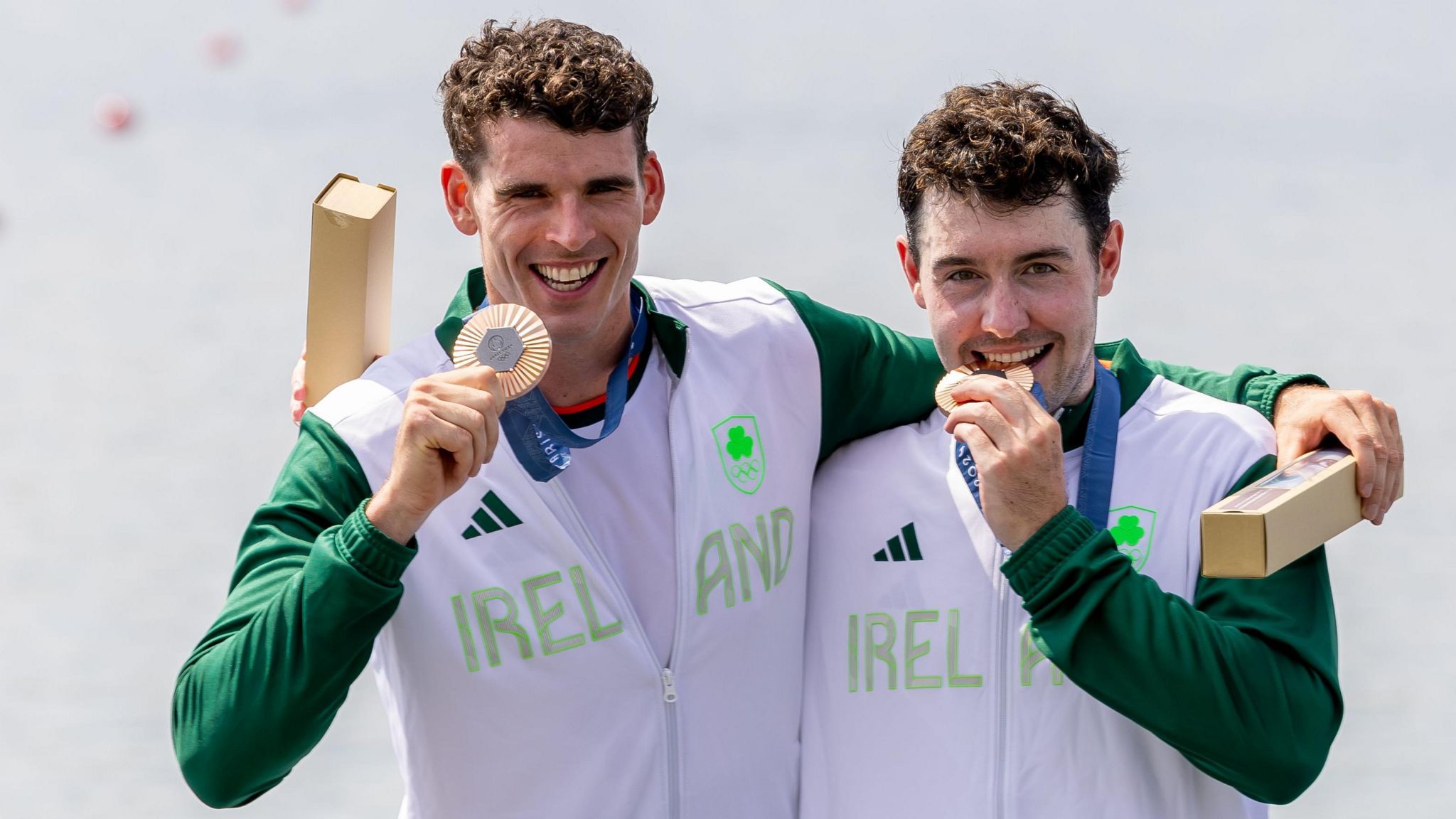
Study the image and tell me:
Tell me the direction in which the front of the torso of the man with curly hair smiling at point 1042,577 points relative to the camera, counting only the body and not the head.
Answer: toward the camera

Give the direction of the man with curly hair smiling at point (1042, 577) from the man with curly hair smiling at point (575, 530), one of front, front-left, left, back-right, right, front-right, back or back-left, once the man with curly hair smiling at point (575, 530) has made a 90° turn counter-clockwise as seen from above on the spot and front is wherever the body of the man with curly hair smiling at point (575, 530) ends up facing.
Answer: front

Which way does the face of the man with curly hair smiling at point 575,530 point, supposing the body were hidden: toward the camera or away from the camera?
toward the camera
